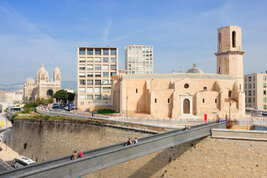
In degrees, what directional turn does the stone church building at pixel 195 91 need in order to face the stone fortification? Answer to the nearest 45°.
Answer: approximately 45° to its right

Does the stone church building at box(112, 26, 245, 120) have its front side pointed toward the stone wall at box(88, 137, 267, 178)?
yes

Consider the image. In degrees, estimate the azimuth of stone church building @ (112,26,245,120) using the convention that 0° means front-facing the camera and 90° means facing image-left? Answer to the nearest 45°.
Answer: approximately 0°
